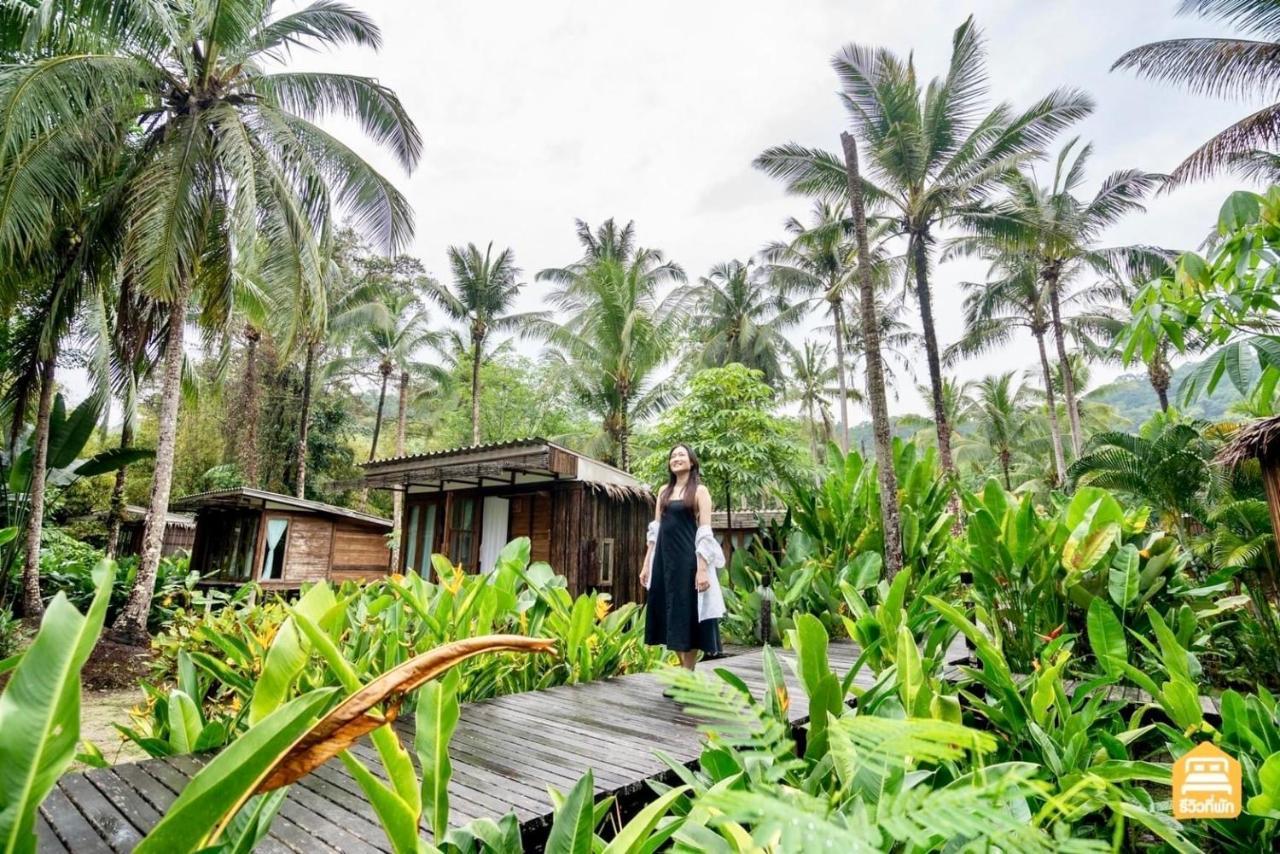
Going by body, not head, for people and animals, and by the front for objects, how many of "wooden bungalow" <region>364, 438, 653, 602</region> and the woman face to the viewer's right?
0

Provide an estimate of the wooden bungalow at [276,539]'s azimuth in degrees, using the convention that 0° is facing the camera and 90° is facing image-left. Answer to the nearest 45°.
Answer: approximately 45°

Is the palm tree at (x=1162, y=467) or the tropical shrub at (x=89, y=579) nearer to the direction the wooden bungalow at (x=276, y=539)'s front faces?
the tropical shrub

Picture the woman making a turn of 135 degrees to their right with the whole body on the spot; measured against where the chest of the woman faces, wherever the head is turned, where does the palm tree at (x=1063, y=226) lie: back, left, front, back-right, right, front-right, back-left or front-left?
front-right

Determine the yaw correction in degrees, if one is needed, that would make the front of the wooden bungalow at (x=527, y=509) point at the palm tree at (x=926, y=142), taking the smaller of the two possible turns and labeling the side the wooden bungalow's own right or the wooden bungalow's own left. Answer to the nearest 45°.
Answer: approximately 135° to the wooden bungalow's own left

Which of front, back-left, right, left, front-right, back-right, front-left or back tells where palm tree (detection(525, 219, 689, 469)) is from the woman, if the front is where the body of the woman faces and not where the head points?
back-right

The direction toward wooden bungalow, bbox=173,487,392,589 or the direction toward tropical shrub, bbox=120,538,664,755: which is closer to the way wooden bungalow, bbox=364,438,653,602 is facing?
the tropical shrub

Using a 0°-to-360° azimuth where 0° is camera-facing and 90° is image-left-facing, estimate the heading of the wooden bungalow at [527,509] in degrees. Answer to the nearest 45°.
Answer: approximately 45°

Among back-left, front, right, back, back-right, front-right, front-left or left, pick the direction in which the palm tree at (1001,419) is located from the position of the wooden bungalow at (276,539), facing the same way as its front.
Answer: back-left

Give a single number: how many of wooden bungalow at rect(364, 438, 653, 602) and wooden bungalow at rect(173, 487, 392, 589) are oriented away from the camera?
0

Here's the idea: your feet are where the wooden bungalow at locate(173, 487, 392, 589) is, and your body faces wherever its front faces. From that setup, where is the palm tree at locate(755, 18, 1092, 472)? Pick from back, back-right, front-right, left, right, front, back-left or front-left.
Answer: left

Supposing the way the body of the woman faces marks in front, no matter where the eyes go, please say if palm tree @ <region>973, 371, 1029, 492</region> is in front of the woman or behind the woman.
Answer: behind
